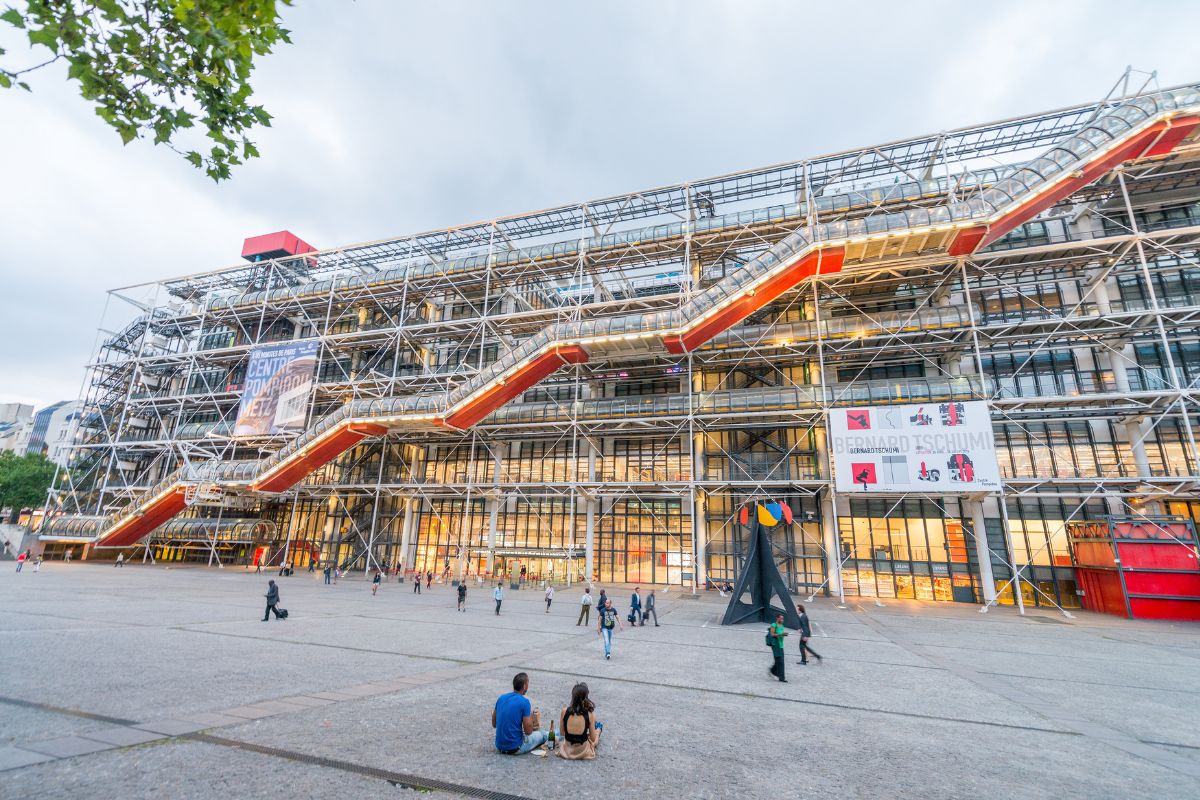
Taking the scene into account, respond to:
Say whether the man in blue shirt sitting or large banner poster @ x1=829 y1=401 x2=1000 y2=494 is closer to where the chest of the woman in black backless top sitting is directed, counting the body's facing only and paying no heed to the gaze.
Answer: the large banner poster

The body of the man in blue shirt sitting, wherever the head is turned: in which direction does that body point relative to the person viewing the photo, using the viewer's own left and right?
facing away from the viewer and to the right of the viewer

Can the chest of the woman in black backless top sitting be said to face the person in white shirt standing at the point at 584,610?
yes

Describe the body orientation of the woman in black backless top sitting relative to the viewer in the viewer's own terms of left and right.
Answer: facing away from the viewer

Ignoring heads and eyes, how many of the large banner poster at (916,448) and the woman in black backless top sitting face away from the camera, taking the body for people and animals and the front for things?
1

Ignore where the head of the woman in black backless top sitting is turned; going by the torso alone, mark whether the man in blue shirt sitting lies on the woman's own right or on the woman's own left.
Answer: on the woman's own left

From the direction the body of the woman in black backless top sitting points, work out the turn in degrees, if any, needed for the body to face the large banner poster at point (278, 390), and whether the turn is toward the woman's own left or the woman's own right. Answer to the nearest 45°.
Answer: approximately 45° to the woman's own left

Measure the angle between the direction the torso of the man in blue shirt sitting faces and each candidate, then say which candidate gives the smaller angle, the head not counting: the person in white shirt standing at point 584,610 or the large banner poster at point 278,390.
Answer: the person in white shirt standing

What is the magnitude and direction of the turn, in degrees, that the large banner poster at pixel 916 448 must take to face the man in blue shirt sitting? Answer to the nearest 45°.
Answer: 0° — it already faces them

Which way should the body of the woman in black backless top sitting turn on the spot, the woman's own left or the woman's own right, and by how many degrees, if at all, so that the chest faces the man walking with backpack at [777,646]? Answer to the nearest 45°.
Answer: approximately 45° to the woman's own right

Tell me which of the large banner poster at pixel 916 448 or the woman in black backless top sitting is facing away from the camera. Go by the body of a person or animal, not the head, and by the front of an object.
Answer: the woman in black backless top sitting

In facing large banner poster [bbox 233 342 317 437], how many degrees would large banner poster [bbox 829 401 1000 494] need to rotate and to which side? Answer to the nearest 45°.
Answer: approximately 90° to its right

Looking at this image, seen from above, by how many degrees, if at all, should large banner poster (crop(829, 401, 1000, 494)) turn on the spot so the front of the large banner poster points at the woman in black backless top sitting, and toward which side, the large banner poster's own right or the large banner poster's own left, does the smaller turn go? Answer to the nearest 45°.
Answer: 0° — it already faces them

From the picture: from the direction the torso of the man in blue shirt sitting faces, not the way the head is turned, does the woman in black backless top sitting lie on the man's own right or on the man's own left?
on the man's own right

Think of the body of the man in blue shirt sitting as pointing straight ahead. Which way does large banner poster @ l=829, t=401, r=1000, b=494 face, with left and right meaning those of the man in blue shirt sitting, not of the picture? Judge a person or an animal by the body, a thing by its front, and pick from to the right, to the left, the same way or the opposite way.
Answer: the opposite way
